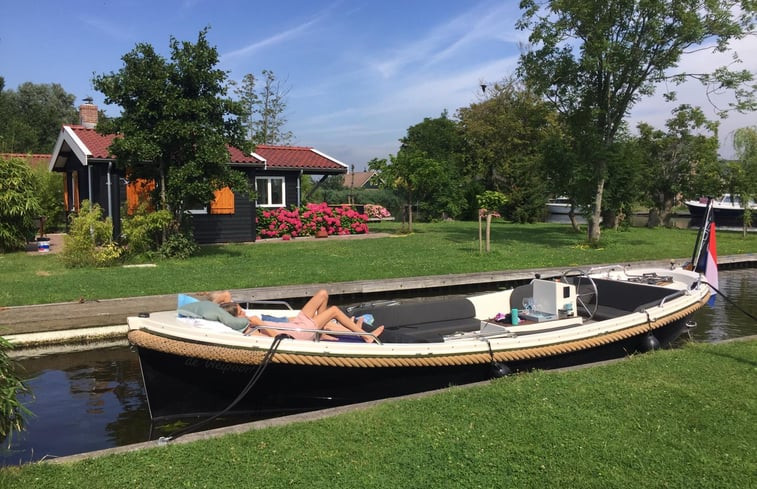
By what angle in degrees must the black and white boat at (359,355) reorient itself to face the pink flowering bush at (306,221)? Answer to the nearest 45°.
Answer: approximately 135° to its right

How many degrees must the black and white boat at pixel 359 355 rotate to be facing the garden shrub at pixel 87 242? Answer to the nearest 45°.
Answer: approximately 90° to its right

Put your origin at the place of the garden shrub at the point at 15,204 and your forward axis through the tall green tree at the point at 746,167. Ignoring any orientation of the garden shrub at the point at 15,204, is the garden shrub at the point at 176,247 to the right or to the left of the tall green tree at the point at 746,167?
right

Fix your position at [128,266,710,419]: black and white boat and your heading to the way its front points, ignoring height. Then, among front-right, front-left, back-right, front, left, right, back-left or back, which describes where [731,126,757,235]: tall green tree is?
back

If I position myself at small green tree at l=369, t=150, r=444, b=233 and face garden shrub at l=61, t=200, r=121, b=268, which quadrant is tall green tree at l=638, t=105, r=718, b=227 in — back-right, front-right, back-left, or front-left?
back-left

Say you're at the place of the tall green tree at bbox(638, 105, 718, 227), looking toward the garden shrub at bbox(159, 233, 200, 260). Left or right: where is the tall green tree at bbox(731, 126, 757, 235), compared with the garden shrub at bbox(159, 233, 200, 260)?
left

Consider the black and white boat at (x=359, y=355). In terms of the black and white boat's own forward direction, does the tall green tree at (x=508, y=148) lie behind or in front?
behind

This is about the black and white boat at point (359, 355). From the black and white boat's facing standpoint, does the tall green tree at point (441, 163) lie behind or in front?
behind
